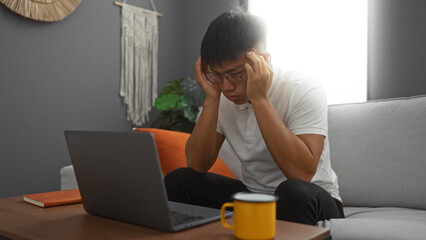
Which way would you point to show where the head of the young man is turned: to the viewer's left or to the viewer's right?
to the viewer's left

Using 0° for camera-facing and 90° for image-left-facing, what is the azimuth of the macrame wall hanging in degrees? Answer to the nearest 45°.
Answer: approximately 315°

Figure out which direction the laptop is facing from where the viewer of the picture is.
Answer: facing away from the viewer and to the right of the viewer

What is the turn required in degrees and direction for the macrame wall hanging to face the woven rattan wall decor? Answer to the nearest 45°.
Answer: approximately 90° to its right

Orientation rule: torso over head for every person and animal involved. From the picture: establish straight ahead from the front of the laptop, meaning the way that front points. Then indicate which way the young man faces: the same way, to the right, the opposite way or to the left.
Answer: the opposite way

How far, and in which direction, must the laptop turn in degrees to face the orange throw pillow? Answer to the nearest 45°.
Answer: approximately 45° to its left
